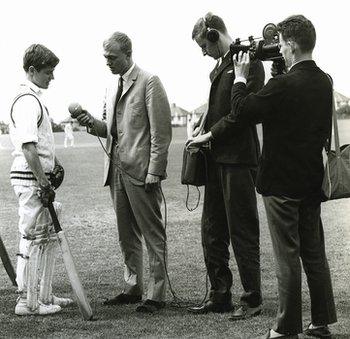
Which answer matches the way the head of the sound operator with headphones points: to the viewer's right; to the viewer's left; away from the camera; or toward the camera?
to the viewer's left

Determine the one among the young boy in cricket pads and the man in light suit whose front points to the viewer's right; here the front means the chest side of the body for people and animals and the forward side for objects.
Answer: the young boy in cricket pads

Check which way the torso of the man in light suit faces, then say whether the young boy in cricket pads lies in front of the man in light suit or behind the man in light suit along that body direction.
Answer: in front

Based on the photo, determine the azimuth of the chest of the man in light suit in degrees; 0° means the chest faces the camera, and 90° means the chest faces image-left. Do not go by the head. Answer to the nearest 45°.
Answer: approximately 45°

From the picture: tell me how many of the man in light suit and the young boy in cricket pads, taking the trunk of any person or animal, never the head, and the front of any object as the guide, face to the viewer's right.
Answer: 1

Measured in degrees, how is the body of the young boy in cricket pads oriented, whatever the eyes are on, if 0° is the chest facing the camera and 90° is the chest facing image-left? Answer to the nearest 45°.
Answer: approximately 270°

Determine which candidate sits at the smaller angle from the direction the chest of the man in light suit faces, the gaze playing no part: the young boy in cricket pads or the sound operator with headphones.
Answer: the young boy in cricket pads
